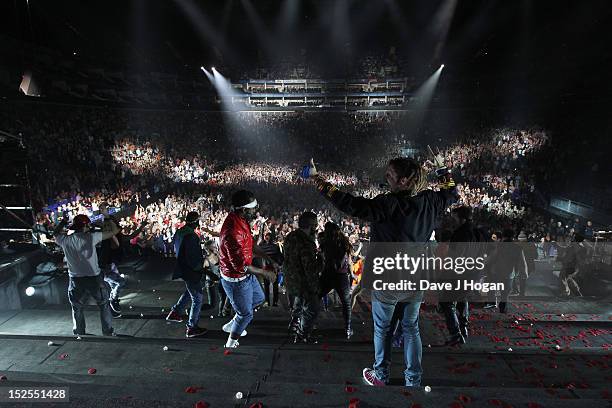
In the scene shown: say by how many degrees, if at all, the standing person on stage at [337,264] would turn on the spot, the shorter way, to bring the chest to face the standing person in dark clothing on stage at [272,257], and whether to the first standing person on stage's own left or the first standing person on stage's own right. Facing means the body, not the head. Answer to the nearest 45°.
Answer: approximately 45° to the first standing person on stage's own left

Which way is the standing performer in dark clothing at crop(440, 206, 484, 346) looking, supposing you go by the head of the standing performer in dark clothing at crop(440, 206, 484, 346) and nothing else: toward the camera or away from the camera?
away from the camera

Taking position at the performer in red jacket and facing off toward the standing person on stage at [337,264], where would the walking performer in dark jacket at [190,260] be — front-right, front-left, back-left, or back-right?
back-left

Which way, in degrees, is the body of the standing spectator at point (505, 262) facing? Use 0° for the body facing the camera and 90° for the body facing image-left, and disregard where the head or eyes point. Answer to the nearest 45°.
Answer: approximately 180°

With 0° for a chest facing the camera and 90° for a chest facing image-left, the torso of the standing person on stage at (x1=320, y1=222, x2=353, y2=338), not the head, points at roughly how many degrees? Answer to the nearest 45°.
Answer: approximately 180°

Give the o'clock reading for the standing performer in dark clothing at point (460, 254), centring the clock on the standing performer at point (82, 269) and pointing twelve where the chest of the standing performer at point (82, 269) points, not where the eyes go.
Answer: the standing performer in dark clothing at point (460, 254) is roughly at 4 o'clock from the standing performer at point (82, 269).

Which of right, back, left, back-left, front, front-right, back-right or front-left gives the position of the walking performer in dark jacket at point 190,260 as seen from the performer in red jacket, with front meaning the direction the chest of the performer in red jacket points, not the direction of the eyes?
back-left

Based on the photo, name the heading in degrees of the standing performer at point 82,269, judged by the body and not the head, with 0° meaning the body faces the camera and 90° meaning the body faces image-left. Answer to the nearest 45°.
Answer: approximately 180°
